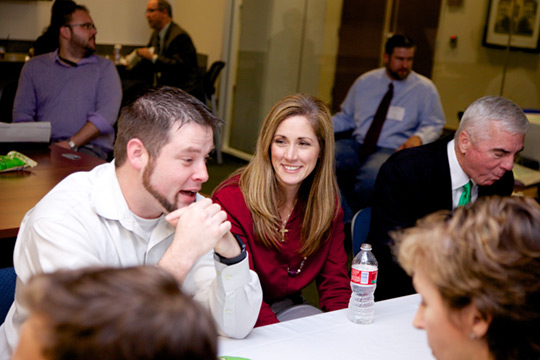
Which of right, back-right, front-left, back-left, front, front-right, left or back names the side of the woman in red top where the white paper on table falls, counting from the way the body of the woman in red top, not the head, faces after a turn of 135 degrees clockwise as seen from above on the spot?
front

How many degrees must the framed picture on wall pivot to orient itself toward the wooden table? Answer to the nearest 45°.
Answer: approximately 45° to its right

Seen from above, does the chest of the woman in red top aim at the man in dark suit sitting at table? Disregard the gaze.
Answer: no

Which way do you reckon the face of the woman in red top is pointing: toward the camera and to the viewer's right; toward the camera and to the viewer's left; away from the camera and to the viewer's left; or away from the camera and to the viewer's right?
toward the camera and to the viewer's left

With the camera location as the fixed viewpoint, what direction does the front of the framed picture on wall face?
facing the viewer

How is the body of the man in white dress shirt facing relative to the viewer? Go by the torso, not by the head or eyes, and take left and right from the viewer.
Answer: facing the viewer and to the right of the viewer

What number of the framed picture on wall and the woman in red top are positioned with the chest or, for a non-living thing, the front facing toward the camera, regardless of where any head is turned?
2

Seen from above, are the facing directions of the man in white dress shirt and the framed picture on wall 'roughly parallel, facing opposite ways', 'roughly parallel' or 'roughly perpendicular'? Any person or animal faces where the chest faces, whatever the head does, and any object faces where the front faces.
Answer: roughly perpendicular

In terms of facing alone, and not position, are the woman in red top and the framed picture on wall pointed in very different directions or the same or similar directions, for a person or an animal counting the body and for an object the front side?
same or similar directions

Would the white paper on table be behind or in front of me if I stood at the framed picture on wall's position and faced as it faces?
in front

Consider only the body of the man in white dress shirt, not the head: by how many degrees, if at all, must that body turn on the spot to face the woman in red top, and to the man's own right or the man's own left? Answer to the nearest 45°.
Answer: approximately 90° to the man's own left

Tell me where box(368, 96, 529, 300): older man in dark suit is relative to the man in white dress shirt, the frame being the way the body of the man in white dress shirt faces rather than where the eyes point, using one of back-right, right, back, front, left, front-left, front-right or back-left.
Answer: left

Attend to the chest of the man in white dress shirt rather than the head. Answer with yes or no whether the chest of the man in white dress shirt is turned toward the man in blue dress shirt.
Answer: no

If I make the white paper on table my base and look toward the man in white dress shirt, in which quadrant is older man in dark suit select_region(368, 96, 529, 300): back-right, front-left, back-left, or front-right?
front-left

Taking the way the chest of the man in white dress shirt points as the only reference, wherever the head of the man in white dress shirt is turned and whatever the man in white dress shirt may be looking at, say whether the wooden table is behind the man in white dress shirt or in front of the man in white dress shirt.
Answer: behind

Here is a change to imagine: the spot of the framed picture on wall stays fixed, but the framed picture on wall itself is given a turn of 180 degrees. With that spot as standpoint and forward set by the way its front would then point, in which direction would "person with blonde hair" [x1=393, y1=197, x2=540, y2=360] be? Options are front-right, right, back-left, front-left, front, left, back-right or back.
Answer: back

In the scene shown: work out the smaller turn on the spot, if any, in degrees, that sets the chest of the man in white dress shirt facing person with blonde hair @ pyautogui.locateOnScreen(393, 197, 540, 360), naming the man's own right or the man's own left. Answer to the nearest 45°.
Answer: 0° — they already face them

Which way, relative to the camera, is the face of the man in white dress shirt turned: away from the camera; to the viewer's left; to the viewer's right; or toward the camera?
to the viewer's right
